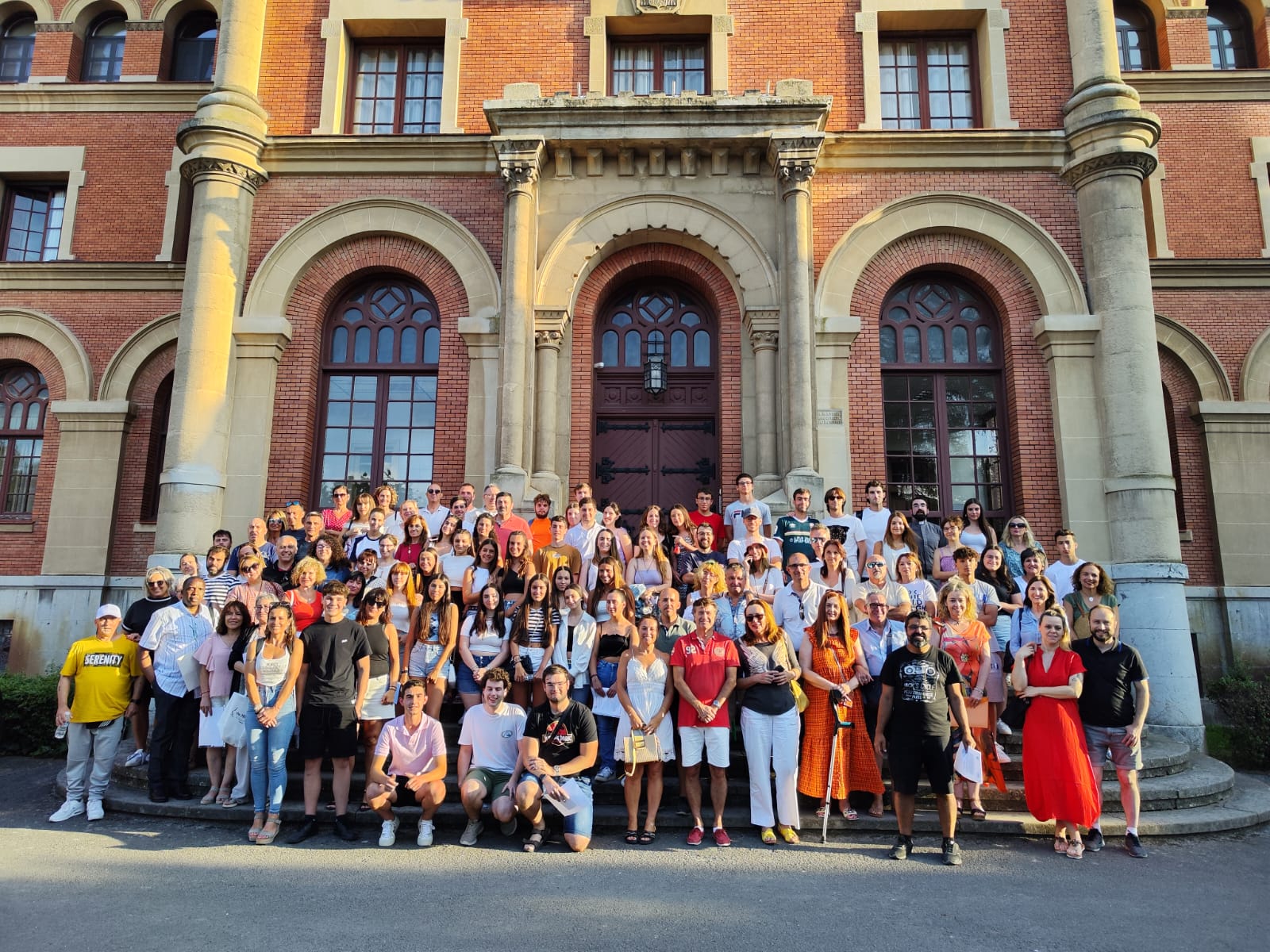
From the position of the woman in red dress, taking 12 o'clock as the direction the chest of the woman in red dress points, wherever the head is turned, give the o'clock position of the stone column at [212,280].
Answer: The stone column is roughly at 3 o'clock from the woman in red dress.

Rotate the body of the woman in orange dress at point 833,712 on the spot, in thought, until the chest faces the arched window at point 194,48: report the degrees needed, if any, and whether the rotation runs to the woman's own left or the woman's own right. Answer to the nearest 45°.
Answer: approximately 135° to the woman's own right

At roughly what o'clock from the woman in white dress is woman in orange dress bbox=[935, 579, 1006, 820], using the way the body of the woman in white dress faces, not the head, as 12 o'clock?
The woman in orange dress is roughly at 9 o'clock from the woman in white dress.

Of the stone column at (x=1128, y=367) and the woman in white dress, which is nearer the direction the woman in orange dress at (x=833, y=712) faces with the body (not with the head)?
the woman in white dress

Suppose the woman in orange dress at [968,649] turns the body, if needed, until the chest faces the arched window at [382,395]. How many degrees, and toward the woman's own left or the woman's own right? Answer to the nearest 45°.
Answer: approximately 90° to the woman's own right

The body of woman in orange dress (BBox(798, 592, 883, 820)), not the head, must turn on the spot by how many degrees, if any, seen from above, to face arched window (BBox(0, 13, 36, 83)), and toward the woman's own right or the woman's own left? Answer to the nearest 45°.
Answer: approximately 90° to the woman's own right

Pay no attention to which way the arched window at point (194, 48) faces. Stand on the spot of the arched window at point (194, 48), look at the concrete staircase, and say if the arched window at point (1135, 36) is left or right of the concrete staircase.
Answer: left

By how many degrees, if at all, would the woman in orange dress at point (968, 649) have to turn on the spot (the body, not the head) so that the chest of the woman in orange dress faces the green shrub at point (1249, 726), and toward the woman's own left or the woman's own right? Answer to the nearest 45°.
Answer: approximately 135° to the woman's own left

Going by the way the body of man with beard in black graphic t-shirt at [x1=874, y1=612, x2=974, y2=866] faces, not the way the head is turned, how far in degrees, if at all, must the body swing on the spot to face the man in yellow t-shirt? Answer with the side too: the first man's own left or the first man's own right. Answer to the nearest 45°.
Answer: approximately 90° to the first man's own right

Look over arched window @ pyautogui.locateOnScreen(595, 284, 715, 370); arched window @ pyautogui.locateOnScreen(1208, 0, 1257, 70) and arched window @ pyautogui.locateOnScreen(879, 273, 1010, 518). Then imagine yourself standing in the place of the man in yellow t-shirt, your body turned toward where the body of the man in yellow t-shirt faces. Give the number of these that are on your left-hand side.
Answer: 3

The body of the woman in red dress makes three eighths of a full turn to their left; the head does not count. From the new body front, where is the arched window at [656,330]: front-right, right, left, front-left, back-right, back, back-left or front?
left
